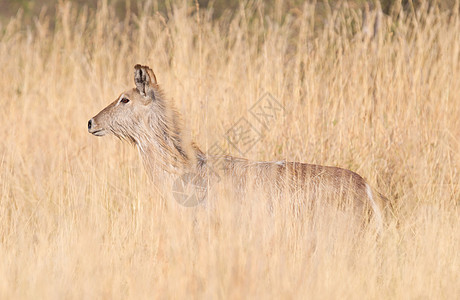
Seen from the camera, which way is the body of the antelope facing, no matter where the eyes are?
to the viewer's left
